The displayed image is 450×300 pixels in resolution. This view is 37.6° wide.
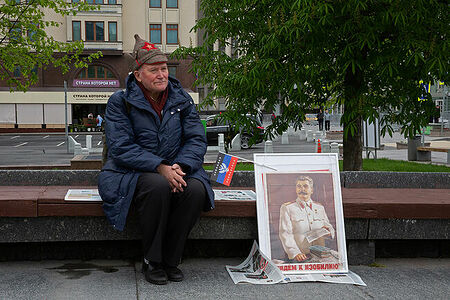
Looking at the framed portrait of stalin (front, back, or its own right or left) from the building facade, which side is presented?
back

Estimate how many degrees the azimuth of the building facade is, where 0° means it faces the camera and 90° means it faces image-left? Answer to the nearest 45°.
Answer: approximately 0°

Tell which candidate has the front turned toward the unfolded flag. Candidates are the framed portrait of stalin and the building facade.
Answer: the building facade

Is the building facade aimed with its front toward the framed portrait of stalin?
yes

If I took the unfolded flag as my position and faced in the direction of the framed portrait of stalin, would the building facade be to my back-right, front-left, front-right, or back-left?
back-left

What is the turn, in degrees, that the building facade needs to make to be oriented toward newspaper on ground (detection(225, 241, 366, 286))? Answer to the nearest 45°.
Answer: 0° — it already faces it

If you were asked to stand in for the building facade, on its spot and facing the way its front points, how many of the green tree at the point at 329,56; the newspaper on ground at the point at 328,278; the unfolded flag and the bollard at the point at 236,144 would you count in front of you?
4

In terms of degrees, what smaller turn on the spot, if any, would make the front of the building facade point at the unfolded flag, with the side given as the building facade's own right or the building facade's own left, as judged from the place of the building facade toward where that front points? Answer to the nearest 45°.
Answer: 0° — it already faces it

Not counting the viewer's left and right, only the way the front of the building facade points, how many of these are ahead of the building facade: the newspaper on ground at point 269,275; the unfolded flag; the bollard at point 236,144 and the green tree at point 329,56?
4

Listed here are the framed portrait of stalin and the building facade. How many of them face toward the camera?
2

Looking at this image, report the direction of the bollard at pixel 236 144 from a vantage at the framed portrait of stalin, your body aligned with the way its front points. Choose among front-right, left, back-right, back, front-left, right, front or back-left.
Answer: back

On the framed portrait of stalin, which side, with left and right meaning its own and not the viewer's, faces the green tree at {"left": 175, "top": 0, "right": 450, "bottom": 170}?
back
